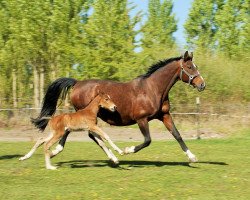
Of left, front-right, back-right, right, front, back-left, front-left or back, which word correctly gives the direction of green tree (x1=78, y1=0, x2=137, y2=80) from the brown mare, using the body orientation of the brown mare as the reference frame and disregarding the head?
left

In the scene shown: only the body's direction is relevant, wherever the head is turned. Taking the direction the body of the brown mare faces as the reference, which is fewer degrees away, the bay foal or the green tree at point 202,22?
the green tree

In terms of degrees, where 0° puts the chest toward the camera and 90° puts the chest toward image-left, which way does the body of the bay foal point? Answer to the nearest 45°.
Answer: approximately 270°

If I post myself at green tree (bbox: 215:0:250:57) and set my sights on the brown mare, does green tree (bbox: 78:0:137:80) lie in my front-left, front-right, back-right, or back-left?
front-right

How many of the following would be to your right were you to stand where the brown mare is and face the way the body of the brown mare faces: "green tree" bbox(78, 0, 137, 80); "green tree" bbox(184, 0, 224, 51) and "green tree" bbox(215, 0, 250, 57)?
0

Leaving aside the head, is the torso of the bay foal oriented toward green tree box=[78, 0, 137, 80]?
no

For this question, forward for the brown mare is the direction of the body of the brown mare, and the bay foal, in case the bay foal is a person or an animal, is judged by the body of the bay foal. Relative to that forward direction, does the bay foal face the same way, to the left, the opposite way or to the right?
the same way

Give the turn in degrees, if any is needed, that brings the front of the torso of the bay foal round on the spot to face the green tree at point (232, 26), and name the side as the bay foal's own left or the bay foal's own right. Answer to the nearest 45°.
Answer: approximately 45° to the bay foal's own left

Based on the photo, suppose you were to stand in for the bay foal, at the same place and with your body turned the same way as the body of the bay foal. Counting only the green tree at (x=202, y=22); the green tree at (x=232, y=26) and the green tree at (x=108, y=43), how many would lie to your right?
0

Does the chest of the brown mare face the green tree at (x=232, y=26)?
no

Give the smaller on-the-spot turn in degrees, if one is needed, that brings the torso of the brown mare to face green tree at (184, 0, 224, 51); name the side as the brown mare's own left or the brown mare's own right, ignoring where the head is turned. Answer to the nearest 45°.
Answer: approximately 90° to the brown mare's own left

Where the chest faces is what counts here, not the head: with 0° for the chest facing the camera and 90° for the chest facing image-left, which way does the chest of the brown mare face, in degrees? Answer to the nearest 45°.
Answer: approximately 270°

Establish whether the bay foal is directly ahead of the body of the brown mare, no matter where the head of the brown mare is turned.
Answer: no

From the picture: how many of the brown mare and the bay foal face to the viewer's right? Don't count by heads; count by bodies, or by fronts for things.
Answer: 2

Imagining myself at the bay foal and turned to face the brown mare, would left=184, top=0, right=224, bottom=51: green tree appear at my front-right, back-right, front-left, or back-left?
front-left

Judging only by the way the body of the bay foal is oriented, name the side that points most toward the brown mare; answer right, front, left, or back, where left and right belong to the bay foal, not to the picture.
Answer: front
